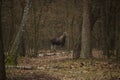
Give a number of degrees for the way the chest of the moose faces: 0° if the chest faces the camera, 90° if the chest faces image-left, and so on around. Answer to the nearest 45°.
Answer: approximately 270°
